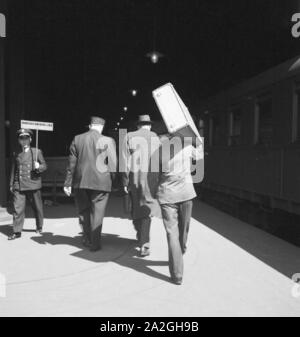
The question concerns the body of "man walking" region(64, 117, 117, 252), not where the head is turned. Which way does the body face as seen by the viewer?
away from the camera

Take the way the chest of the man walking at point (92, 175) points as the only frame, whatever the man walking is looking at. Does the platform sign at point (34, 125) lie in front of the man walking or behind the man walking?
in front
